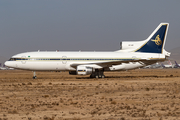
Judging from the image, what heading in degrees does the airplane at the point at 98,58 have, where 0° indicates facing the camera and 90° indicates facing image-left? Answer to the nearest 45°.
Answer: approximately 90°
